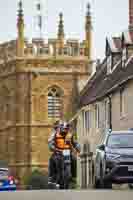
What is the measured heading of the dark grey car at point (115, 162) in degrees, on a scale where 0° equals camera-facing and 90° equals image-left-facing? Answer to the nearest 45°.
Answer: approximately 0°

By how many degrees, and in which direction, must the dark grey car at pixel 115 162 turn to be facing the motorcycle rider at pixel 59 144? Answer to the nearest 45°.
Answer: approximately 90° to its right

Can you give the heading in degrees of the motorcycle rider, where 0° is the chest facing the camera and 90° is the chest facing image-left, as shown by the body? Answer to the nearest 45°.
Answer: approximately 0°

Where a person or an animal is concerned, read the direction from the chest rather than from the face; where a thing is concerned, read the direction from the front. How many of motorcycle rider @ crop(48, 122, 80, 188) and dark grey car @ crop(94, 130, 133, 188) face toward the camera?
2

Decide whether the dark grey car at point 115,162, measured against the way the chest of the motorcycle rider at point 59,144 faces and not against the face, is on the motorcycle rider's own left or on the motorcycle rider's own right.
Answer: on the motorcycle rider's own left
